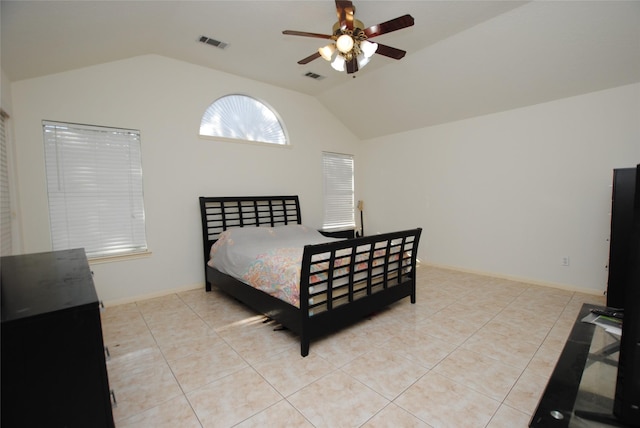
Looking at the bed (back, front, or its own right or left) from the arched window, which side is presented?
back

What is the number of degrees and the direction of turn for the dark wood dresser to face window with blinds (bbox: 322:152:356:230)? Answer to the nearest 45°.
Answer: approximately 45° to its left

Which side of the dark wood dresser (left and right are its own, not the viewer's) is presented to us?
right

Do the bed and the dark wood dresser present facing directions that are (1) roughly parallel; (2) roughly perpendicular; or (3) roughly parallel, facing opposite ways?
roughly perpendicular

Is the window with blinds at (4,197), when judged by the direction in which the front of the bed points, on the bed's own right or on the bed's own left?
on the bed's own right
